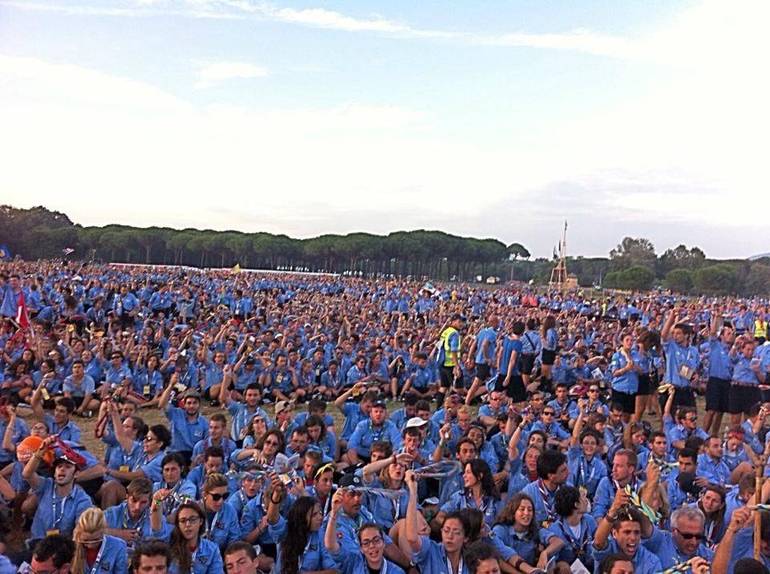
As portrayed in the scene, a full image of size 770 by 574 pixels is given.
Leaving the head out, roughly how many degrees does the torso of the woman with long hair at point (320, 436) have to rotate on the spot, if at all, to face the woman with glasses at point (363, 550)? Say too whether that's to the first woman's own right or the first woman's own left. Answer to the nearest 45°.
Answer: approximately 45° to the first woman's own left

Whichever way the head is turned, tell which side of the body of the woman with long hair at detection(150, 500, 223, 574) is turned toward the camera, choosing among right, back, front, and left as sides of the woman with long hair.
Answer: front

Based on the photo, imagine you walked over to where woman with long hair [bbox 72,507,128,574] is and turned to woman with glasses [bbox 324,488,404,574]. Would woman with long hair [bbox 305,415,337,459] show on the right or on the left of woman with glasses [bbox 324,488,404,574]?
left

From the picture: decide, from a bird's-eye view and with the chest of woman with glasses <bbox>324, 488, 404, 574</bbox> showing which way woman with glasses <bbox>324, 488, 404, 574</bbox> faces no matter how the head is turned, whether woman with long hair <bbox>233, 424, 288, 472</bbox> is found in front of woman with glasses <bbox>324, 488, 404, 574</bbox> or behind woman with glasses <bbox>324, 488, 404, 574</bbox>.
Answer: behind

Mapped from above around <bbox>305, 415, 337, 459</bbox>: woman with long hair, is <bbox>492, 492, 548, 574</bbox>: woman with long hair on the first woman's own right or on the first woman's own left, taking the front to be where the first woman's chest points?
on the first woman's own left

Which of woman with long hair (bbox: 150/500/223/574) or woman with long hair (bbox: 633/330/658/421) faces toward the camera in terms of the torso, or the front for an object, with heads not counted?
woman with long hair (bbox: 150/500/223/574)

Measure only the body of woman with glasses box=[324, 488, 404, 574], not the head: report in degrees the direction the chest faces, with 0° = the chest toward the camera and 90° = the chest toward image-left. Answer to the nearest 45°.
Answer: approximately 0°

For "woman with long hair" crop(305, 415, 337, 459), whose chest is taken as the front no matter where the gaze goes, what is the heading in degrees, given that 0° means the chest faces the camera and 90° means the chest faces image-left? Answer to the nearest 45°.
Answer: approximately 45°

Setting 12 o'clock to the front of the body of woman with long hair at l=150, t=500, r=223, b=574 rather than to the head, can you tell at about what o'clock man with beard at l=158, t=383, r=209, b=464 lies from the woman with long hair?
The man with beard is roughly at 6 o'clock from the woman with long hair.

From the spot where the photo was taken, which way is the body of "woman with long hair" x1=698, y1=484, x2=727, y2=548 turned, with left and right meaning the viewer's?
facing the viewer and to the left of the viewer

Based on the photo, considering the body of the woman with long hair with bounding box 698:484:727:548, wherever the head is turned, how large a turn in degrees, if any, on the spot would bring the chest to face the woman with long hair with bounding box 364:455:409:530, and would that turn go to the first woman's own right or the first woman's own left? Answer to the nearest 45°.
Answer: approximately 45° to the first woman's own right

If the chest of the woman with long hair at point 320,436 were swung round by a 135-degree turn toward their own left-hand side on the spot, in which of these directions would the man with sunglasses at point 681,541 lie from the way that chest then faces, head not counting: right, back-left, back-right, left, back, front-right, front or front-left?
front-right

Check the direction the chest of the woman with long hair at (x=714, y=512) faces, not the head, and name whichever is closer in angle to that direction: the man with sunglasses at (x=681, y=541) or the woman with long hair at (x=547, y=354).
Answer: the man with sunglasses
